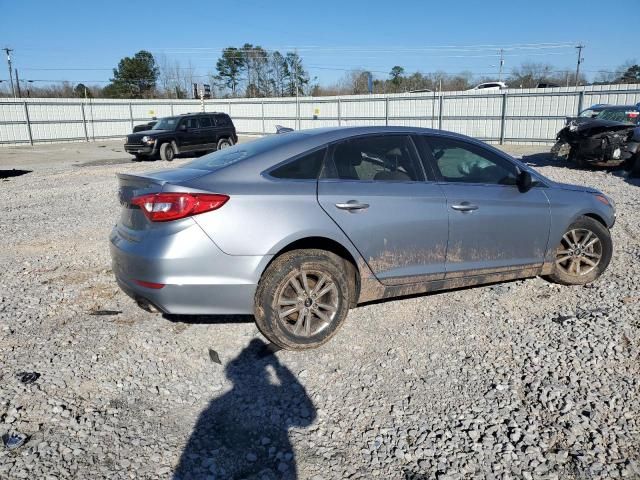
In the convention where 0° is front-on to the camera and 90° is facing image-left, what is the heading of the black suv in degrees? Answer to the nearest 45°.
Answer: approximately 45°

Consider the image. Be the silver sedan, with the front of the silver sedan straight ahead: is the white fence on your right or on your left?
on your left

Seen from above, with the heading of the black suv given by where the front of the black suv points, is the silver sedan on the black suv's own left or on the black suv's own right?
on the black suv's own left

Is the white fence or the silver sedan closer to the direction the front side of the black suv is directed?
the silver sedan

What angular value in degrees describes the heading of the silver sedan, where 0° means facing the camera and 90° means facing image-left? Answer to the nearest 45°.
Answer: approximately 225°

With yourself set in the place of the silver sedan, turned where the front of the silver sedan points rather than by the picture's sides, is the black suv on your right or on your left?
on your left

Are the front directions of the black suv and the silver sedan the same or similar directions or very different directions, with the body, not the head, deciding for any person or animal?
very different directions
